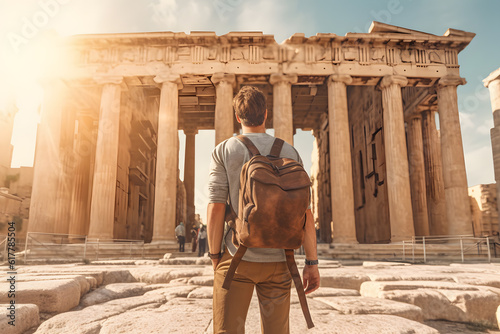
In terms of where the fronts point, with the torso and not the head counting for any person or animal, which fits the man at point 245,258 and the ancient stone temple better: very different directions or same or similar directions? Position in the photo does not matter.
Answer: very different directions

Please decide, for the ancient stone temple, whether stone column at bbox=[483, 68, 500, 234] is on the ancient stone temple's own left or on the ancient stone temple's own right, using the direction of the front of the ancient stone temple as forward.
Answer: on the ancient stone temple's own left

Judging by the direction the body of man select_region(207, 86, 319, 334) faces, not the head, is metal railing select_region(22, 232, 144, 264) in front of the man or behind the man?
in front

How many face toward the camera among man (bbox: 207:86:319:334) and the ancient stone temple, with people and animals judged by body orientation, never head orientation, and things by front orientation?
1

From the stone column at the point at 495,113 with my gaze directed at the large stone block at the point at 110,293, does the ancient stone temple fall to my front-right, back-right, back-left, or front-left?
front-right

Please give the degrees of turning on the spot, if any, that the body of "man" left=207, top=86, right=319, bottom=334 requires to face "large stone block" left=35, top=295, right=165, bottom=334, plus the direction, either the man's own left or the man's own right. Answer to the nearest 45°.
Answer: approximately 45° to the man's own left

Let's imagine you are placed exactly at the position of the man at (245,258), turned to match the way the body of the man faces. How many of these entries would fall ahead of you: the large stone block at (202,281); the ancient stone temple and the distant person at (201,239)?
3

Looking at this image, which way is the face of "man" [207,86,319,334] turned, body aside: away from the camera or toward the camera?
away from the camera

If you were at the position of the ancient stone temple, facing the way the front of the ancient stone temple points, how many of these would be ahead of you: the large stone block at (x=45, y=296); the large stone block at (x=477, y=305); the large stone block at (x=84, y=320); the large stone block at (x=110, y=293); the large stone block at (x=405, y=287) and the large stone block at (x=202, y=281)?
6

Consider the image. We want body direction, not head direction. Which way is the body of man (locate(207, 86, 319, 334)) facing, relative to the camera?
away from the camera

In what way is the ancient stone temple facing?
toward the camera

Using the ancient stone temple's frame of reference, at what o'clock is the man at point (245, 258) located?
The man is roughly at 12 o'clock from the ancient stone temple.

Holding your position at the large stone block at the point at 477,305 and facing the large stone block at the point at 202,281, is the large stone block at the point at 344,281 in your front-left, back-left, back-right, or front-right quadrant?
front-right

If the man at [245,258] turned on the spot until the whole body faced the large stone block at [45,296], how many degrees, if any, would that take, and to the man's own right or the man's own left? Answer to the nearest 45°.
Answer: approximately 45° to the man's own left

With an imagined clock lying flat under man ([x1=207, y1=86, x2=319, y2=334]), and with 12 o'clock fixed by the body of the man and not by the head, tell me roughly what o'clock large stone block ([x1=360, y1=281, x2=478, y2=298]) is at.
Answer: The large stone block is roughly at 1 o'clock from the man.

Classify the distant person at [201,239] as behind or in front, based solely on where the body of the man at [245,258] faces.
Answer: in front

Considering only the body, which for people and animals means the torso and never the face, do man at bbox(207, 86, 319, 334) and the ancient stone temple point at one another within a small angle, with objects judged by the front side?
yes

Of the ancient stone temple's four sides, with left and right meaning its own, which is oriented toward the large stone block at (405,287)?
front
